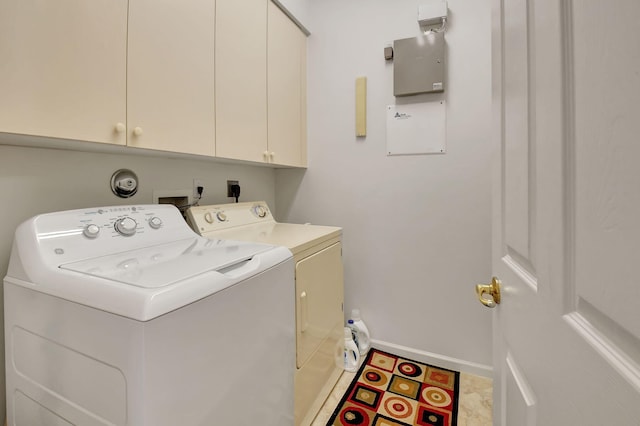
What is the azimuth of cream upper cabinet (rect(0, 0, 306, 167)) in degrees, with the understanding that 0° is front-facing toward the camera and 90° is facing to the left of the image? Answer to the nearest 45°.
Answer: approximately 315°

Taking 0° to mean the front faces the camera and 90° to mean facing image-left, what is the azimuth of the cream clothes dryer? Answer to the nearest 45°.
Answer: approximately 315°

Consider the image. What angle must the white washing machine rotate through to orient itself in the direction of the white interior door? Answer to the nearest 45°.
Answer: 0° — it already faces it

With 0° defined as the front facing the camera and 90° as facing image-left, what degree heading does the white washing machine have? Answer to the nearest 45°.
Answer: approximately 315°

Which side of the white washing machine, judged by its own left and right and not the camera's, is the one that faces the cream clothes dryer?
left
